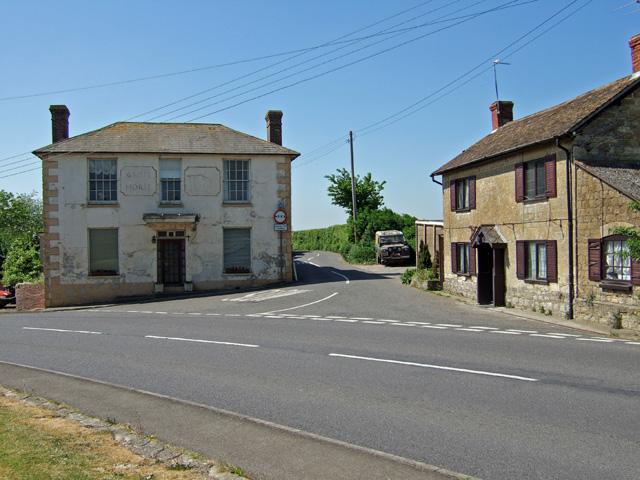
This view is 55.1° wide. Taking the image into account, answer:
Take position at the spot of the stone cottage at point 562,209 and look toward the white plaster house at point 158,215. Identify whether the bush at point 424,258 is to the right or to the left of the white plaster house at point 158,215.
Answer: right

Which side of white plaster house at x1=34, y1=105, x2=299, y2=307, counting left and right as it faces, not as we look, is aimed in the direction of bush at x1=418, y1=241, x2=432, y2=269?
left

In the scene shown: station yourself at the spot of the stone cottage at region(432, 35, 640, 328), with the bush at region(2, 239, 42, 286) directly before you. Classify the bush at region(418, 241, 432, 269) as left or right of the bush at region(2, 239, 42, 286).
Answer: right

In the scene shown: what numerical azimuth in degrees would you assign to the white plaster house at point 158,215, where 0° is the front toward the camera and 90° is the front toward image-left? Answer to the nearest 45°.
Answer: approximately 0°

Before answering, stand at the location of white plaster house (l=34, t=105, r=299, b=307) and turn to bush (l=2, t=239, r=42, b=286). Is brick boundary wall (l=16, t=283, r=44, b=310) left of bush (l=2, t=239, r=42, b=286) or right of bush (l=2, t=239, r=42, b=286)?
left

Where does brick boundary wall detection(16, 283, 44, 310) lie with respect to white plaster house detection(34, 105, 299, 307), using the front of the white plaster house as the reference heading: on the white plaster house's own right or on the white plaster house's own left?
on the white plaster house's own right

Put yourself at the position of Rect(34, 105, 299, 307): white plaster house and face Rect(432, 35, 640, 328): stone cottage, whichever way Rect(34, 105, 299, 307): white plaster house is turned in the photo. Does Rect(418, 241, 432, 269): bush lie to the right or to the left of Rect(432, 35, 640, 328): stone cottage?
left

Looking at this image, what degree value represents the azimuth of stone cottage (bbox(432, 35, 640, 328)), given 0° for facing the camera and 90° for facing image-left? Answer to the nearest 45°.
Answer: approximately 45°

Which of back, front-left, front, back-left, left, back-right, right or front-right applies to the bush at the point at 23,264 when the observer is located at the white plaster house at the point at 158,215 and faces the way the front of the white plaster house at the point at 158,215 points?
back-right

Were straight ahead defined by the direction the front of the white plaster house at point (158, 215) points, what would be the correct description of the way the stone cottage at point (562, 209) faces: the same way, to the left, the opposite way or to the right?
to the right
